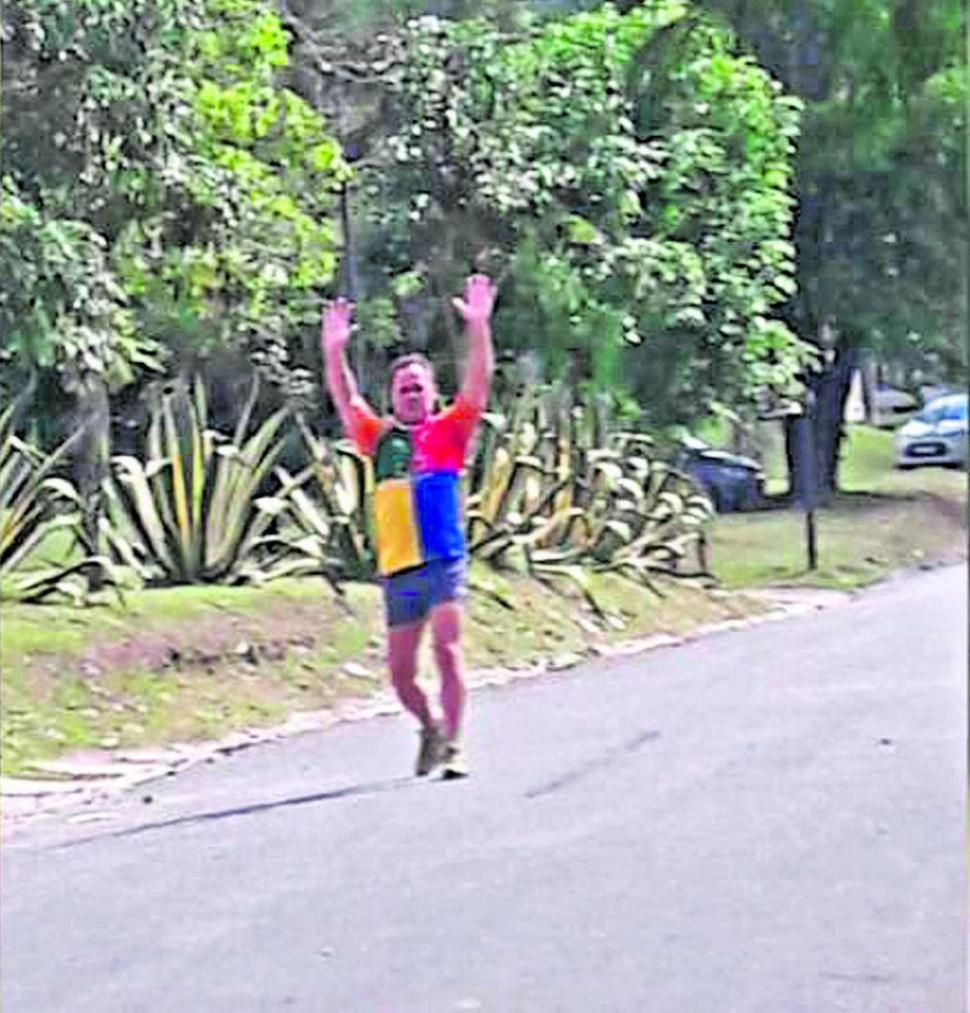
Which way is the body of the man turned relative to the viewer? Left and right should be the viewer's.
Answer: facing the viewer

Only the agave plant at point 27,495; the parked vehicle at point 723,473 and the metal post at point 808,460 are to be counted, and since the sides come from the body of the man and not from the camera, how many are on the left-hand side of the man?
2

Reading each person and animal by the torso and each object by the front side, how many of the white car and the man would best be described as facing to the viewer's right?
0

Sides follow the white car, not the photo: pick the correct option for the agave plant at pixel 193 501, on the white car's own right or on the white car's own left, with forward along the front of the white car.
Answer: on the white car's own right

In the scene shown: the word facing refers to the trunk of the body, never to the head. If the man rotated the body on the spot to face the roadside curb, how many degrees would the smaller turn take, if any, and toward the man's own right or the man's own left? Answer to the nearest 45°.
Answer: approximately 135° to the man's own right

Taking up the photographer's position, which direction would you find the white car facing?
facing the viewer and to the left of the viewer
